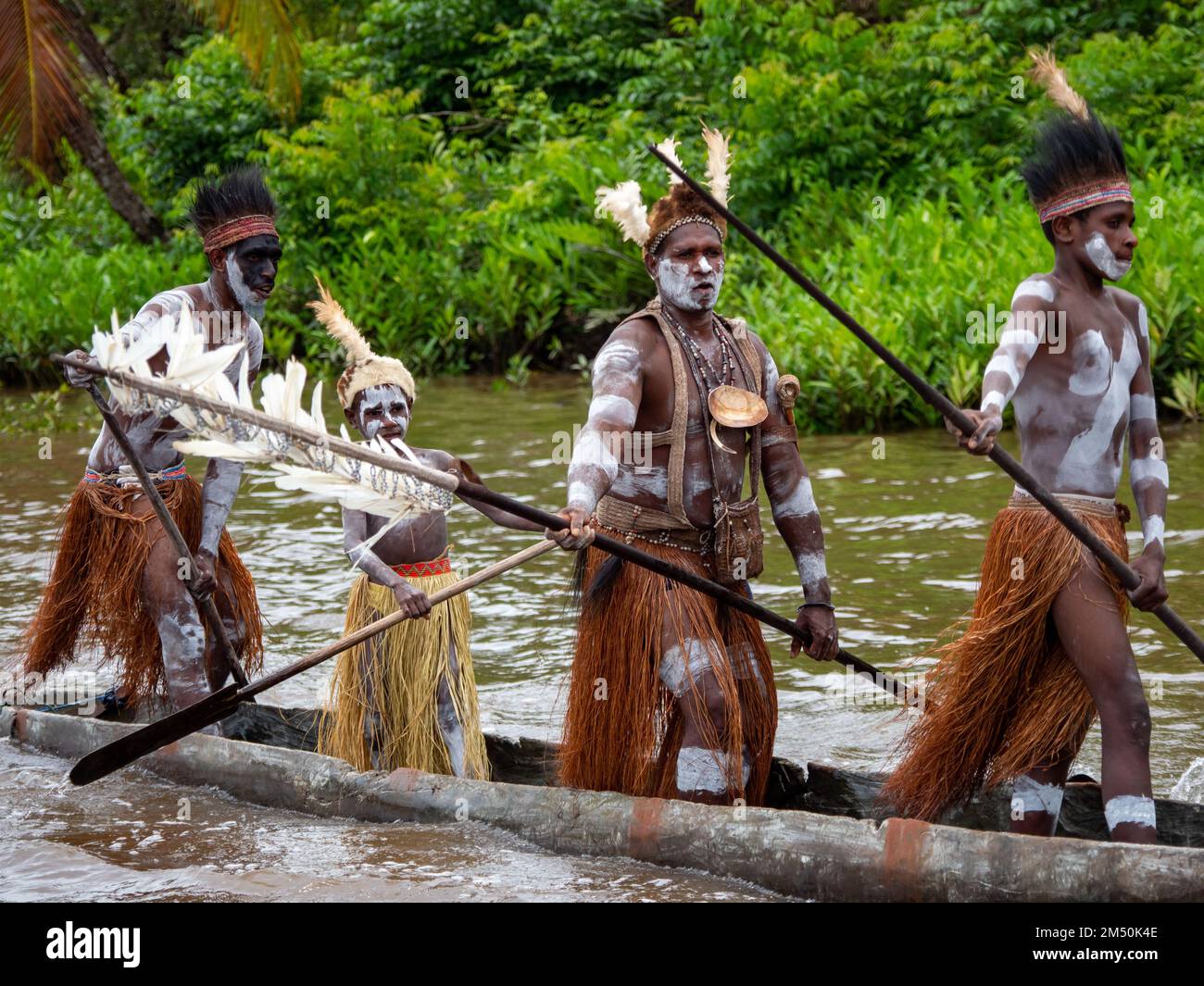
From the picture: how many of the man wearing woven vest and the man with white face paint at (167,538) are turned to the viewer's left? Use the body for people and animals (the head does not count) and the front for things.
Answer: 0

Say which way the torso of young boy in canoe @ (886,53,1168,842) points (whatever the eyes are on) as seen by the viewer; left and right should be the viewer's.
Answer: facing the viewer and to the right of the viewer

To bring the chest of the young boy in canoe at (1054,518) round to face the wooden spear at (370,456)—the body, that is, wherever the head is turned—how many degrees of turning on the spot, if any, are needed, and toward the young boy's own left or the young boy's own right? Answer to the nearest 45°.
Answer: approximately 90° to the young boy's own right

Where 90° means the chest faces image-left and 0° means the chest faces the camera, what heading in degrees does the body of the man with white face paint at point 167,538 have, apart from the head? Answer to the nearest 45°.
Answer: approximately 315°

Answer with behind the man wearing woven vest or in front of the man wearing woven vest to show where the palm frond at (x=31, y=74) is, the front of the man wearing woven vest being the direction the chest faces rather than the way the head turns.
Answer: behind
